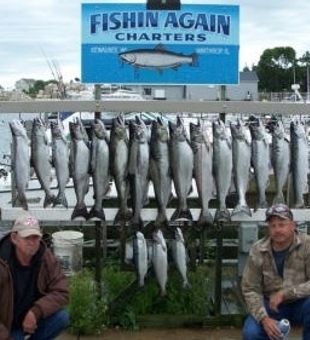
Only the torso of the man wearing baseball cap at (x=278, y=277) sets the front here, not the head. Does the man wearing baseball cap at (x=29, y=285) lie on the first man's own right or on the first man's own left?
on the first man's own right

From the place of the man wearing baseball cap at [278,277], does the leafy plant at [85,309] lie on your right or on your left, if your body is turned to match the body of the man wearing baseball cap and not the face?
on your right

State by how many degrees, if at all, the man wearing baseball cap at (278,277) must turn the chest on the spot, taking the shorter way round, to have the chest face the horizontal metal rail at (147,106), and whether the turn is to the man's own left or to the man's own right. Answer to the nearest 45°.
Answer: approximately 135° to the man's own right

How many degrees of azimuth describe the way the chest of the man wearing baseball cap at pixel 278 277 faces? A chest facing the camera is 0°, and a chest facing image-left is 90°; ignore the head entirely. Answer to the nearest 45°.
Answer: approximately 0°

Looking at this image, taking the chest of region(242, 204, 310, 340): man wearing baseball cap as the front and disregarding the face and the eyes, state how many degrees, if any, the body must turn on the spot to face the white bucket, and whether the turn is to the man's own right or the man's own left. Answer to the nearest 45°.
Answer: approximately 135° to the man's own right
